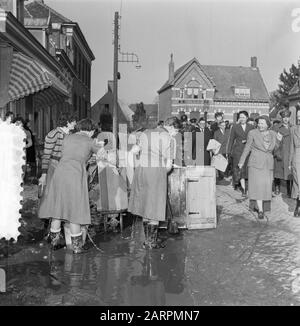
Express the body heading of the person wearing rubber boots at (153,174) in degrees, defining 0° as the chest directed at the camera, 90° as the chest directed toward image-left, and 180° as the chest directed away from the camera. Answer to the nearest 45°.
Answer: approximately 225°

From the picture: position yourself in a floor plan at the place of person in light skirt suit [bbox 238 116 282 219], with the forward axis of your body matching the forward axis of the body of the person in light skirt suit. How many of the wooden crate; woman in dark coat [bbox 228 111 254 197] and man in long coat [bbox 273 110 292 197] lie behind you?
2

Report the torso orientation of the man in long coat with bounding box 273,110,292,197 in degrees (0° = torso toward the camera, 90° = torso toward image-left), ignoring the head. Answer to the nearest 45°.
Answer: approximately 0°

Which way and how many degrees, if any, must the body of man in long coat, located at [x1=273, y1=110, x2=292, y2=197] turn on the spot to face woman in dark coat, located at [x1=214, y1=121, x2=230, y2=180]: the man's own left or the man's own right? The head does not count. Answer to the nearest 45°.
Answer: approximately 135° to the man's own right

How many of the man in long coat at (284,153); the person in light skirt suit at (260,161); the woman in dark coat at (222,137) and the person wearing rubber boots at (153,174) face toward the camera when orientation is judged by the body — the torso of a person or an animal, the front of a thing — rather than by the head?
3

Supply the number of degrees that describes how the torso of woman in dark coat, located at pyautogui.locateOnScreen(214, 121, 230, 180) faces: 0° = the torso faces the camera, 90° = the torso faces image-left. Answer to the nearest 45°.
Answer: approximately 0°

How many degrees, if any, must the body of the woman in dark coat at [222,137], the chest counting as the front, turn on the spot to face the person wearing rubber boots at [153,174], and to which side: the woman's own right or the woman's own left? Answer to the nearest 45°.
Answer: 0° — they already face them
